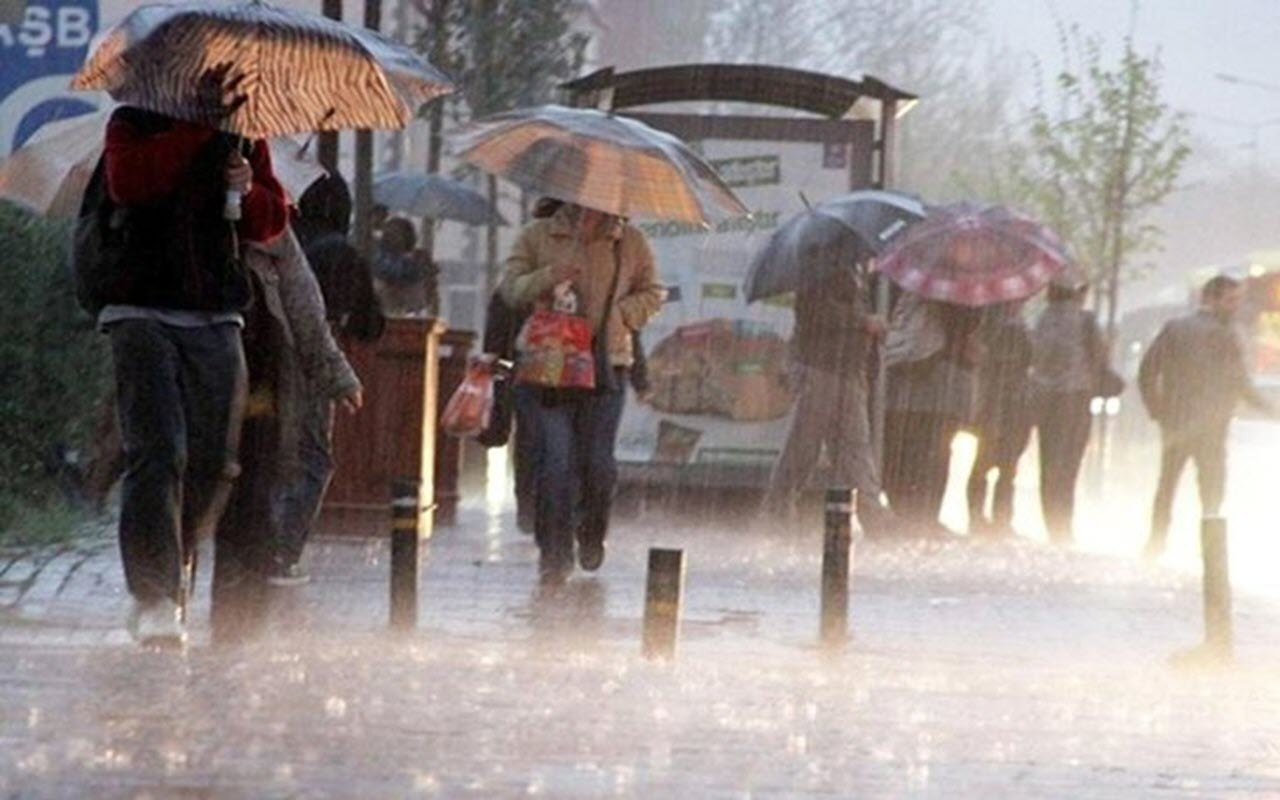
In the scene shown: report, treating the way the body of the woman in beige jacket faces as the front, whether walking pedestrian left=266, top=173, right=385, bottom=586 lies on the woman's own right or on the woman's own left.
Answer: on the woman's own right

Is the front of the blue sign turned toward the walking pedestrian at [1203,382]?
no

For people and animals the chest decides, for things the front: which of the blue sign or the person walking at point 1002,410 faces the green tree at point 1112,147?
the person walking

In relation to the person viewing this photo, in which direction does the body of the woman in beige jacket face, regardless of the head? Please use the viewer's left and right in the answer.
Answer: facing the viewer

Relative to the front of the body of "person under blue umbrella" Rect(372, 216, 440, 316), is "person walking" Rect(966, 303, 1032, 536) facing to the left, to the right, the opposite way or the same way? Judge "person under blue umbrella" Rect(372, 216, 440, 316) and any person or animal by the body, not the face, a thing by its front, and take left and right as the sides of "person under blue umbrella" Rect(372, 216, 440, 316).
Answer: the same way

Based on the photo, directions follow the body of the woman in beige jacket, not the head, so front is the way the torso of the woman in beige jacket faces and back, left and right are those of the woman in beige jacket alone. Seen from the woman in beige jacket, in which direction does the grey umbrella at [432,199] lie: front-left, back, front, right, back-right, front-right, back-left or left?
back

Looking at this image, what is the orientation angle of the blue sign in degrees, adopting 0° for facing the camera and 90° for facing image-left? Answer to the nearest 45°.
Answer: approximately 0°

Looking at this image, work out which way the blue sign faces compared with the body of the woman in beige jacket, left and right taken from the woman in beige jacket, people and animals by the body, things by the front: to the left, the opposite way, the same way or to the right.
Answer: the same way

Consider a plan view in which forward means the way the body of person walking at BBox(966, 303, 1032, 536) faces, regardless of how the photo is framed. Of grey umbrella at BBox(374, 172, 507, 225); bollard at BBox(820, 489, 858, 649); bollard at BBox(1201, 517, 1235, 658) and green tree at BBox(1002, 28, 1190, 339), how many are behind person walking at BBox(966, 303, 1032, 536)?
2

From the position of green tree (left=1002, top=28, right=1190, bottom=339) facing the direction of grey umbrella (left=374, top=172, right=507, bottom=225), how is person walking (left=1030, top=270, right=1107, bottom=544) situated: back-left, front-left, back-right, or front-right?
front-left

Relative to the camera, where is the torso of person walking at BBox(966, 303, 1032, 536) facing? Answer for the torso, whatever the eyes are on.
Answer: away from the camera

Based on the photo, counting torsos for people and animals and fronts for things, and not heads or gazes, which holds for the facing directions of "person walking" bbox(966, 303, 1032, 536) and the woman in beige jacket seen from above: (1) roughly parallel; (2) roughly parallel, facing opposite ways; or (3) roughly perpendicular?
roughly parallel, facing opposite ways
